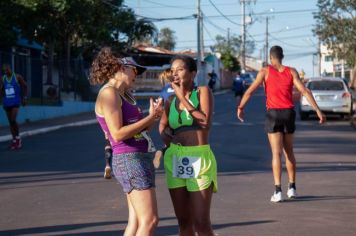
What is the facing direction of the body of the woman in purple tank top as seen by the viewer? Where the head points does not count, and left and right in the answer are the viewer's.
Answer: facing to the right of the viewer

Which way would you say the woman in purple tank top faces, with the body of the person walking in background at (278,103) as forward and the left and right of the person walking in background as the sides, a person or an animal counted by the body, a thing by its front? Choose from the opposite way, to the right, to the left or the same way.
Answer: to the right

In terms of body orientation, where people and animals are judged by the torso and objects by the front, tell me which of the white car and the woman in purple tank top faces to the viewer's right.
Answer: the woman in purple tank top

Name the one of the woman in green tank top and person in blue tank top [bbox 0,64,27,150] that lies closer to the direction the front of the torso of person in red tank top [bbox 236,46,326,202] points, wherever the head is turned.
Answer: the person in blue tank top

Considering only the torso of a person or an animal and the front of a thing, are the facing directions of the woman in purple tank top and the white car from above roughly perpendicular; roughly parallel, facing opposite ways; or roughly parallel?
roughly perpendicular

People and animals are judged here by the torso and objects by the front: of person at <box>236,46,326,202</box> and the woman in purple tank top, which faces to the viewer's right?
the woman in purple tank top

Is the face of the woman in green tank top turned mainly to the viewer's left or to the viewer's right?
to the viewer's left

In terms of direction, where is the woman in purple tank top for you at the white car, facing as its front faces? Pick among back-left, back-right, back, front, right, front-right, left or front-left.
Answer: back

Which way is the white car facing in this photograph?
away from the camera

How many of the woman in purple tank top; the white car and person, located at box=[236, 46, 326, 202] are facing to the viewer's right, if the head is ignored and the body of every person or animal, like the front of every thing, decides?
1

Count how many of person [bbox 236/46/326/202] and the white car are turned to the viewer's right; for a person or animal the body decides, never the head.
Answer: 0

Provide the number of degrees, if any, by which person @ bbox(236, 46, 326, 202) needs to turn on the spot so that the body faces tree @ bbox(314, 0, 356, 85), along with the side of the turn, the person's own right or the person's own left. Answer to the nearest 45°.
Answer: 0° — they already face it

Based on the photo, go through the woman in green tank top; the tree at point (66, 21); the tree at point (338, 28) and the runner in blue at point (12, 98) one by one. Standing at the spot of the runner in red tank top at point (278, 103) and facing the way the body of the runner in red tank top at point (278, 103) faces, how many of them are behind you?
1

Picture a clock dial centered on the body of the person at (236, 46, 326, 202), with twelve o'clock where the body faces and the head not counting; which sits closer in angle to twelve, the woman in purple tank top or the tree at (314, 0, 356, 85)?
the tree

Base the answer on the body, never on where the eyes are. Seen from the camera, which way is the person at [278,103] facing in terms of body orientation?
away from the camera

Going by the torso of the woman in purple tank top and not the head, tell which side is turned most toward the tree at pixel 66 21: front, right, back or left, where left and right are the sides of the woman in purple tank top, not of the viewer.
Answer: left

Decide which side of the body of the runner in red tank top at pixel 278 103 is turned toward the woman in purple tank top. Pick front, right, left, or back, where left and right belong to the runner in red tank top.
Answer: back
